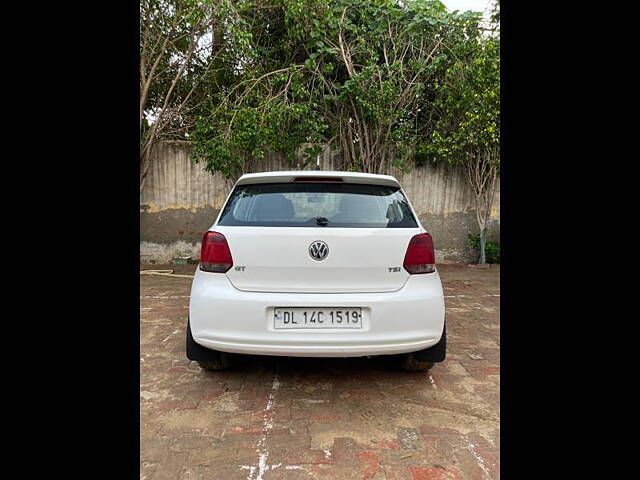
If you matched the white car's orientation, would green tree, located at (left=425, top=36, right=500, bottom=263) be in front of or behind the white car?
in front

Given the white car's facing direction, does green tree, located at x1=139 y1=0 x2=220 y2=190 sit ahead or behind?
ahead

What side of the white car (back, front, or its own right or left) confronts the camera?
back
